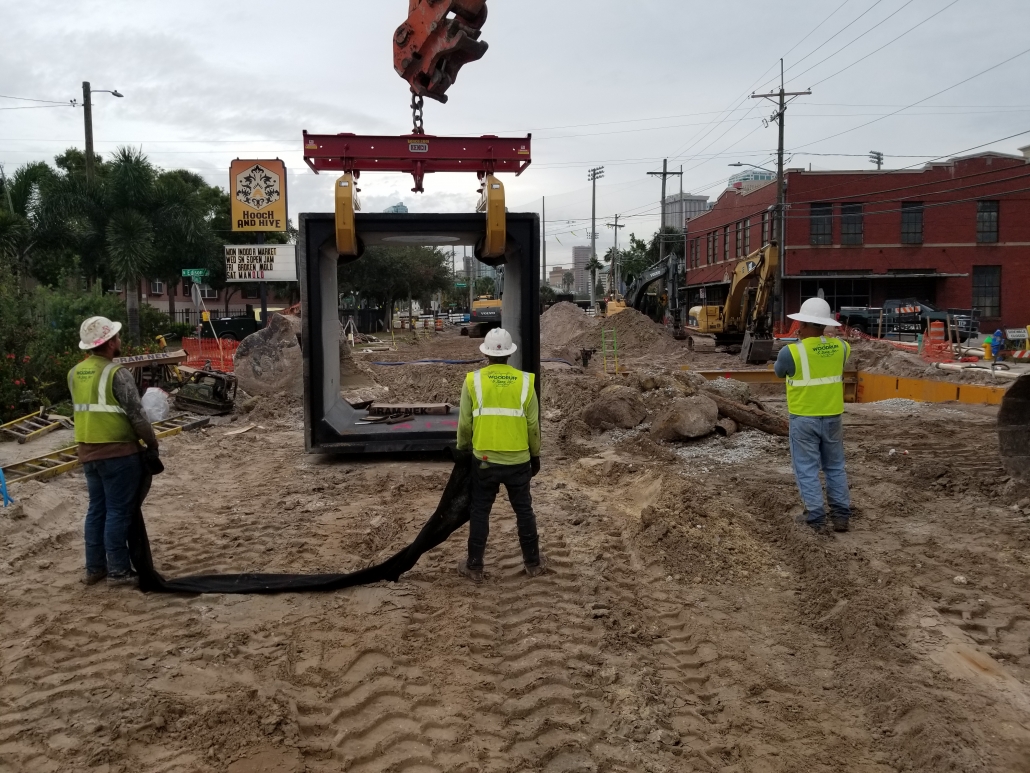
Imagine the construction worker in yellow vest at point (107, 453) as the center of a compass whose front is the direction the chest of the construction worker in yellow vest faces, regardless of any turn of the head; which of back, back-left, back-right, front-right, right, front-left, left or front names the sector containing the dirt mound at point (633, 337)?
front

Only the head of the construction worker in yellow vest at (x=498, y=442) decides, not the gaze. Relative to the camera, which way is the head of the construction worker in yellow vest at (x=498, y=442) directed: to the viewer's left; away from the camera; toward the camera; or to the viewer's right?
away from the camera

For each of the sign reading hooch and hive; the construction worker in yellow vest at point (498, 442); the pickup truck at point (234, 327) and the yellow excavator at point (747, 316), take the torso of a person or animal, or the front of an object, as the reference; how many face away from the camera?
1

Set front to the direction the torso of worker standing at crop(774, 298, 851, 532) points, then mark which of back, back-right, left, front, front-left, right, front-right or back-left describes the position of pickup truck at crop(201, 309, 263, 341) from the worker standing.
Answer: front

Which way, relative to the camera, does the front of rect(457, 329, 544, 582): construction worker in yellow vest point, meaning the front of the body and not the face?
away from the camera

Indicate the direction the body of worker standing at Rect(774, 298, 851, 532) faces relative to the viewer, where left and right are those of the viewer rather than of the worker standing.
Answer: facing away from the viewer and to the left of the viewer

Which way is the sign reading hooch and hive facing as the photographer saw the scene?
facing the viewer

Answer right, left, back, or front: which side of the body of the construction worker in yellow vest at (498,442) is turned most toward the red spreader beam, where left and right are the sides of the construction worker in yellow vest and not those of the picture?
front

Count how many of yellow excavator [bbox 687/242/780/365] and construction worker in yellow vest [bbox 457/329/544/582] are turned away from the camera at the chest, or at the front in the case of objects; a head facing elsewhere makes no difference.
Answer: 1
